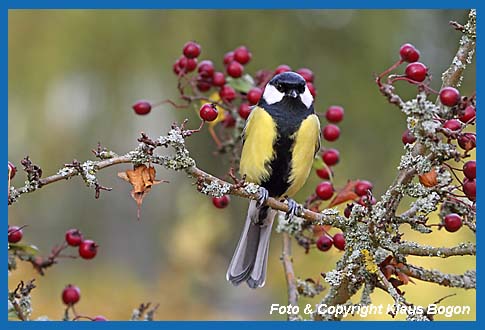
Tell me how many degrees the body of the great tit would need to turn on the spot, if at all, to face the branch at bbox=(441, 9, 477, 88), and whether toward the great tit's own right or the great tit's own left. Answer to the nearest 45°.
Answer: approximately 45° to the great tit's own left

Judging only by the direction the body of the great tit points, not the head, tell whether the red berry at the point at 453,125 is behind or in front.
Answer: in front

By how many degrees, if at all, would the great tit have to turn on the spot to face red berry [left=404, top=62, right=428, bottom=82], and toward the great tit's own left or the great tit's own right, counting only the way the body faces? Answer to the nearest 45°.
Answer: approximately 45° to the great tit's own left

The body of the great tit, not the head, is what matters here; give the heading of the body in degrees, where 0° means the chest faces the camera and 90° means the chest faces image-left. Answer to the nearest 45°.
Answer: approximately 0°

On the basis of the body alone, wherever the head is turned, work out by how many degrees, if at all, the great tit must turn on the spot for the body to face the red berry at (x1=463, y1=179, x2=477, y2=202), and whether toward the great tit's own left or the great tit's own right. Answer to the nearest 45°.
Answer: approximately 45° to the great tit's own left

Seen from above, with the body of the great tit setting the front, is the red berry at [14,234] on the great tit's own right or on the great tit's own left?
on the great tit's own right

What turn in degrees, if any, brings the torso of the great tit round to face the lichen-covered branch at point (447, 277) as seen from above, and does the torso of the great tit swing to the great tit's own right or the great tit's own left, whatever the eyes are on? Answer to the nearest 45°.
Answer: approximately 45° to the great tit's own left

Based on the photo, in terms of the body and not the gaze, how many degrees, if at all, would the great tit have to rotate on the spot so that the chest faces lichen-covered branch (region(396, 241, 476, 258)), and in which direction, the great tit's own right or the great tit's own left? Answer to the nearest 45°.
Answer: approximately 45° to the great tit's own left

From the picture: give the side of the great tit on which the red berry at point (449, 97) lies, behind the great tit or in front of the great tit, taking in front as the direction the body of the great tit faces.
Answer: in front
